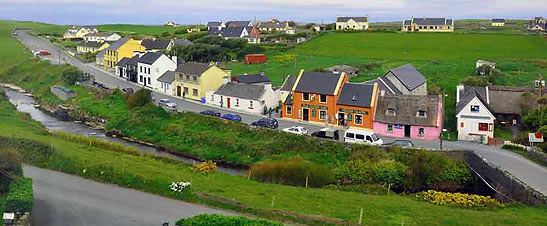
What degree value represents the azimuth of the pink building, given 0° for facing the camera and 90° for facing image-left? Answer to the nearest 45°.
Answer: approximately 0°

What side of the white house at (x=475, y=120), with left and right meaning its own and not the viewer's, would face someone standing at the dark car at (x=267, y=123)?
right

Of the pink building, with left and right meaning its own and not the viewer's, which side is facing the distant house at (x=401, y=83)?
back

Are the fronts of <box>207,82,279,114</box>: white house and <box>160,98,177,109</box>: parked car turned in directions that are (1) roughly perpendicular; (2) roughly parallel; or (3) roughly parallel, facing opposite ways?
roughly perpendicular

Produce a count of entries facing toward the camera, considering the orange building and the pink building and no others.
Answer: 2

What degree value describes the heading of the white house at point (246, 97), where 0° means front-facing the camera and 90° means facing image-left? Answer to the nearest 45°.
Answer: approximately 45°
